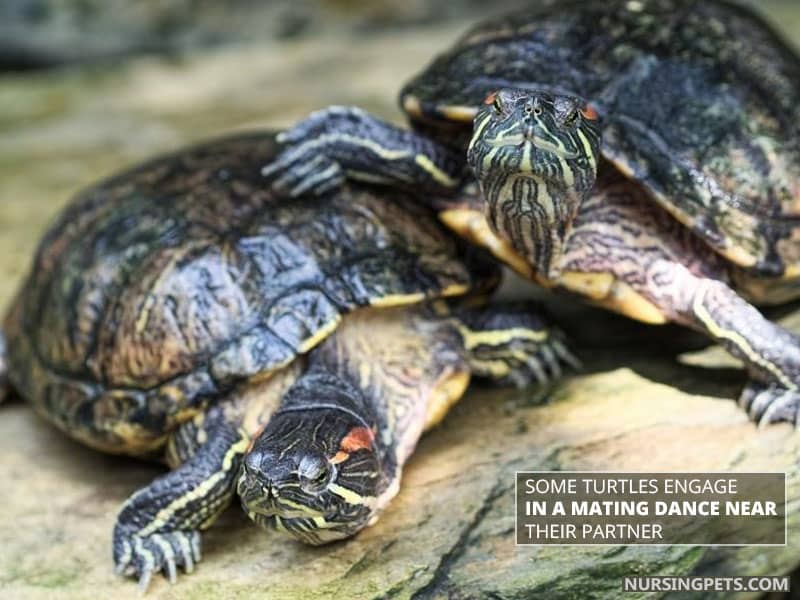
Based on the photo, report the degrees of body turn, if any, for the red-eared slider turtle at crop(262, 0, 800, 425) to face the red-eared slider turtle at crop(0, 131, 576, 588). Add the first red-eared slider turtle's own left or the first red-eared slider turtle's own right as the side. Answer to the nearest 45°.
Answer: approximately 45° to the first red-eared slider turtle's own right

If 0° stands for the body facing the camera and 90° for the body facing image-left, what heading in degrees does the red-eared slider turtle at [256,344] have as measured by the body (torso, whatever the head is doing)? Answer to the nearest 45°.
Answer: approximately 315°

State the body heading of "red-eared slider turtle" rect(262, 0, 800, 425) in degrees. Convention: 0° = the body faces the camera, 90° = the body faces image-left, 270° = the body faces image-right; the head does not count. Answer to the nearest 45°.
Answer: approximately 45°
